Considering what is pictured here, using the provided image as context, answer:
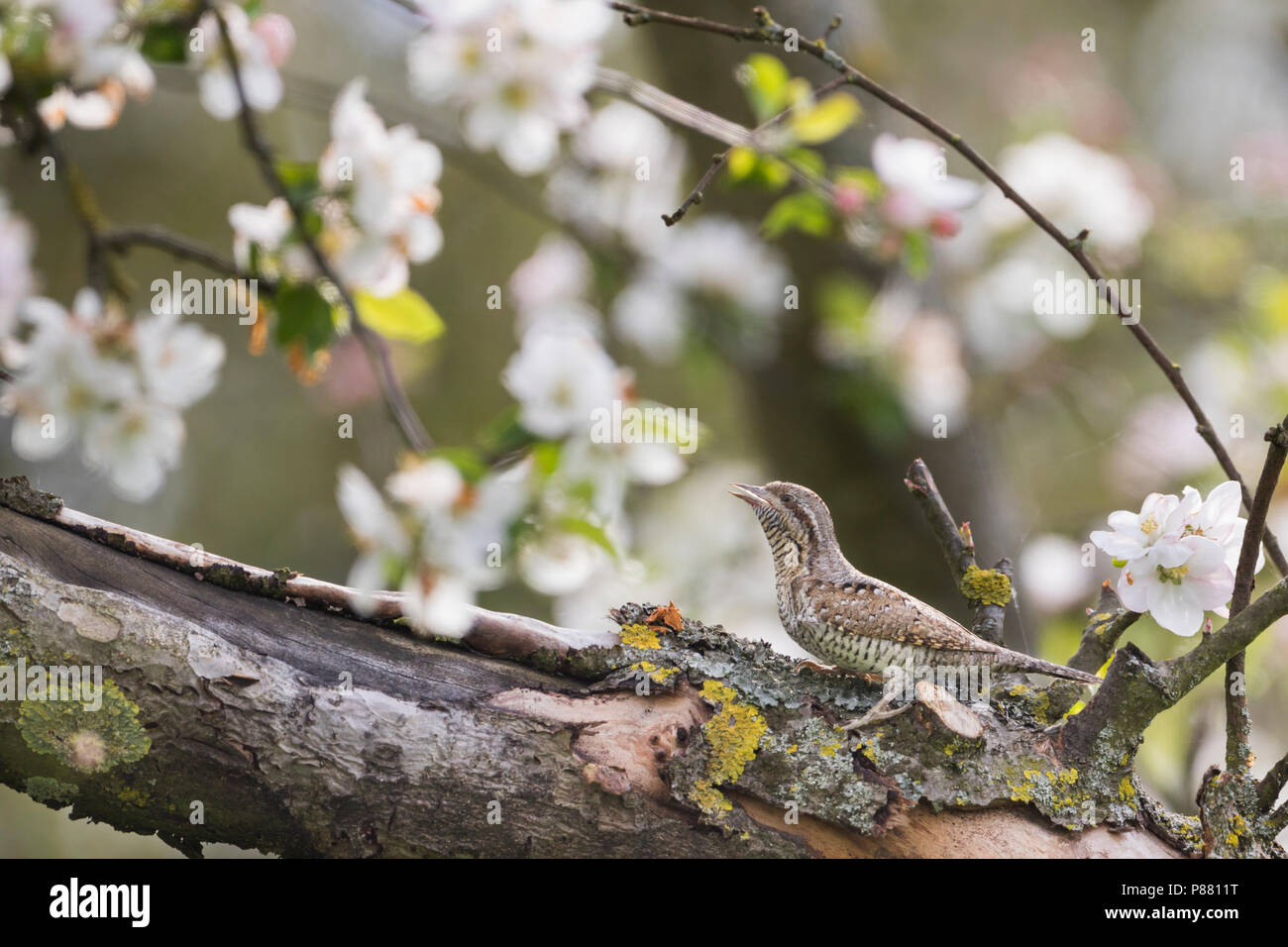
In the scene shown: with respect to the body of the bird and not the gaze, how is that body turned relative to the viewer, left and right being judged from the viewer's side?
facing to the left of the viewer

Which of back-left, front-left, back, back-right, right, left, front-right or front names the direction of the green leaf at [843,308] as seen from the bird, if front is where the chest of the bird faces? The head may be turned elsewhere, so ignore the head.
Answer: right
